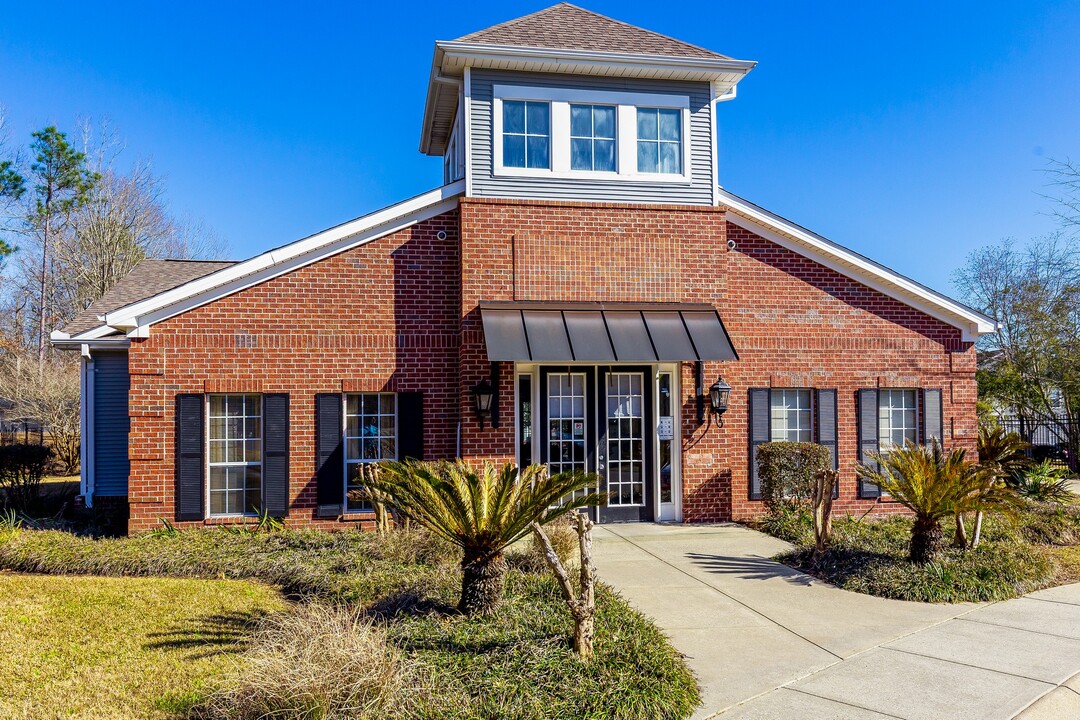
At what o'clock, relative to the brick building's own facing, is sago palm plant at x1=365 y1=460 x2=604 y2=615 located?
The sago palm plant is roughly at 12 o'clock from the brick building.

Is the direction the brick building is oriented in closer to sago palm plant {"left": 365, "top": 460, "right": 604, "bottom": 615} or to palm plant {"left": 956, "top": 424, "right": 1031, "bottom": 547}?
the sago palm plant

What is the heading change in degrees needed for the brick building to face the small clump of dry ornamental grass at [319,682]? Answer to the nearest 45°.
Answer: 0° — it already faces it

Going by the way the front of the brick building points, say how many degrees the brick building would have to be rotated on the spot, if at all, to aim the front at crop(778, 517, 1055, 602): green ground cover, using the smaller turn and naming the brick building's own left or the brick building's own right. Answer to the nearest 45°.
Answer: approximately 45° to the brick building's own left

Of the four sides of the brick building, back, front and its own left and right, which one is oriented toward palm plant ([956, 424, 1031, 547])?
left

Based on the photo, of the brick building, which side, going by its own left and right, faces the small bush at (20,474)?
right

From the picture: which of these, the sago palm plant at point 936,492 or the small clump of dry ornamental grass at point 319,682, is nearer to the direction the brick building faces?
the small clump of dry ornamental grass

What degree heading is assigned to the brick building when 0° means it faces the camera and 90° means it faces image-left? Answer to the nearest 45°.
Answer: approximately 0°

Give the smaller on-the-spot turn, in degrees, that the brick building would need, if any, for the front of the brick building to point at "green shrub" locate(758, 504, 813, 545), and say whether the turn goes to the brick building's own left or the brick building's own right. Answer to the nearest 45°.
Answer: approximately 90° to the brick building's own left

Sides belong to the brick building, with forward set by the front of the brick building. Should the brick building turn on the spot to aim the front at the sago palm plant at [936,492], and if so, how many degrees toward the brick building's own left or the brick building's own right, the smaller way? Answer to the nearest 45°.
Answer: approximately 45° to the brick building's own left
